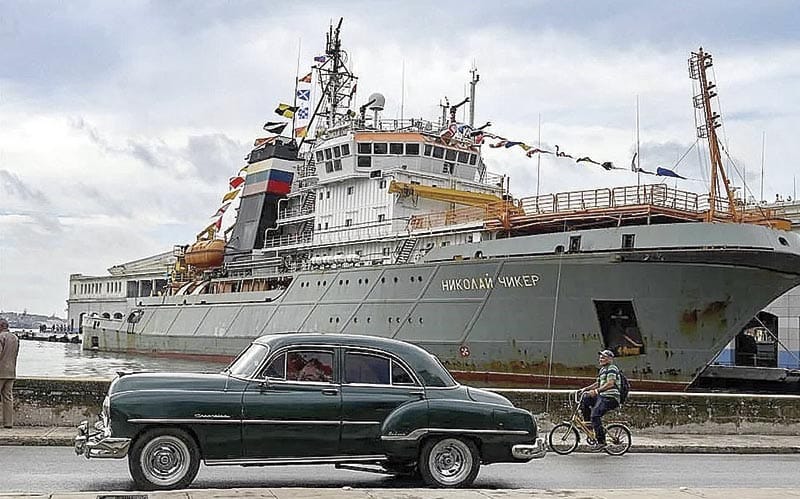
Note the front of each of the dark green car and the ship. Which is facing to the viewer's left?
the dark green car

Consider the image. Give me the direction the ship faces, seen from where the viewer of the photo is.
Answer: facing the viewer and to the right of the viewer

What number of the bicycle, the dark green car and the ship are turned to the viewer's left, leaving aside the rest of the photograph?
2

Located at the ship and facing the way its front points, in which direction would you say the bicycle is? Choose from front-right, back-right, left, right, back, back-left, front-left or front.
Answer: front-right

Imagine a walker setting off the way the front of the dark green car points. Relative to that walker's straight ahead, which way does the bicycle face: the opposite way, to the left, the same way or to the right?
the same way

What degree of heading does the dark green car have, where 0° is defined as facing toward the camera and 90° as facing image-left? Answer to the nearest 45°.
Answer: approximately 90°

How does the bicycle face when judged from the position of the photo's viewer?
facing to the left of the viewer

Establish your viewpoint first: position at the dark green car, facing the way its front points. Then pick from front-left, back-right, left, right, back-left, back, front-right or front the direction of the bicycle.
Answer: back-right

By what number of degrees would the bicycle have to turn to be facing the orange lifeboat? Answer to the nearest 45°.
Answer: approximately 45° to its right

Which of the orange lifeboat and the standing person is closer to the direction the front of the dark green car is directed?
the standing person

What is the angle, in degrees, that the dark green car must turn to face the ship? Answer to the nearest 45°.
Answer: approximately 90° to its right

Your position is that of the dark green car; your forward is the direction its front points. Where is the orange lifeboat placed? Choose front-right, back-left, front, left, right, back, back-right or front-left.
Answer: right

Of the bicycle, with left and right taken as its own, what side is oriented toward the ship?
right

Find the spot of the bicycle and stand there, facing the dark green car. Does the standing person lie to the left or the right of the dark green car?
right

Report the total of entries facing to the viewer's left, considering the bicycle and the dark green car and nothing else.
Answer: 2
